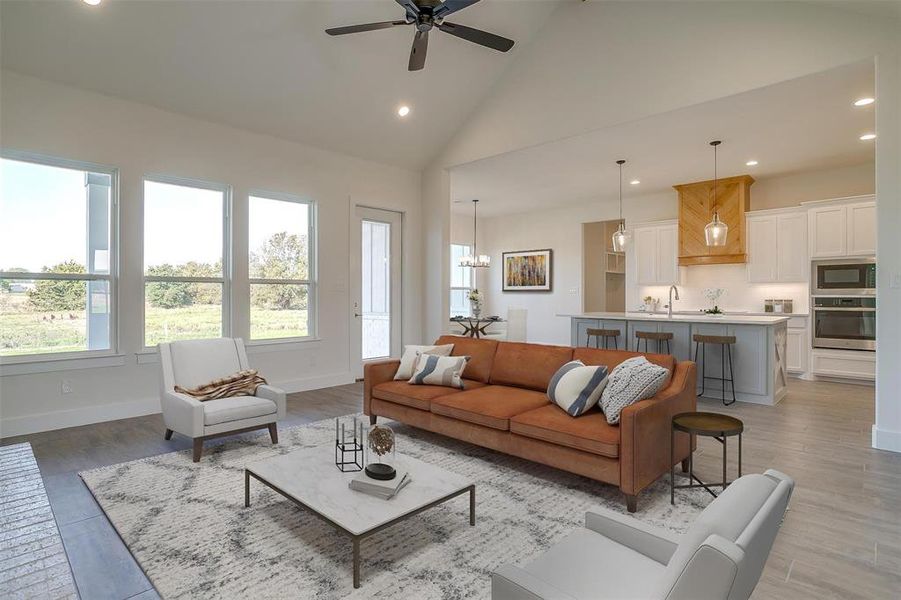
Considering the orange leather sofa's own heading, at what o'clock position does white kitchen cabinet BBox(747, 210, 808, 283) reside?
The white kitchen cabinet is roughly at 6 o'clock from the orange leather sofa.

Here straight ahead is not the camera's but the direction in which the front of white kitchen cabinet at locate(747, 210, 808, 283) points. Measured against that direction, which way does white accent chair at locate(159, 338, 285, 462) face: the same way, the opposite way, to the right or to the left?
to the left

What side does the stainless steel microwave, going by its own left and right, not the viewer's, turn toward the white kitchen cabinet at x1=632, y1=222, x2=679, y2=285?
right

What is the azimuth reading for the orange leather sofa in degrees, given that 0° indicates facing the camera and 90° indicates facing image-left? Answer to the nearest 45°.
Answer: approximately 45°

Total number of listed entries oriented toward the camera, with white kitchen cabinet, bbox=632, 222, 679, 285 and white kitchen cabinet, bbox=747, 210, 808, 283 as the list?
2

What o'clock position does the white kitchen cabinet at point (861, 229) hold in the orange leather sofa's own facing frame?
The white kitchen cabinet is roughly at 6 o'clock from the orange leather sofa.

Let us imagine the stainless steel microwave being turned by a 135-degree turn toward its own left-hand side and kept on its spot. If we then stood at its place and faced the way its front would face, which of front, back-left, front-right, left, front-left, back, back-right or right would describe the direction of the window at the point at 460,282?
back-left

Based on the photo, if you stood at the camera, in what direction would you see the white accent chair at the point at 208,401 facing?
facing the viewer and to the right of the viewer

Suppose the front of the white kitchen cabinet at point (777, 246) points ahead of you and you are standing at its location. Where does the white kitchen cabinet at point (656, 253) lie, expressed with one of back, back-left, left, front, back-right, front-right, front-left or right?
right

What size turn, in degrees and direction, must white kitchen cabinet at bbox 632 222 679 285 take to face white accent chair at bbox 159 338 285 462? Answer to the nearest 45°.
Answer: approximately 45° to its right

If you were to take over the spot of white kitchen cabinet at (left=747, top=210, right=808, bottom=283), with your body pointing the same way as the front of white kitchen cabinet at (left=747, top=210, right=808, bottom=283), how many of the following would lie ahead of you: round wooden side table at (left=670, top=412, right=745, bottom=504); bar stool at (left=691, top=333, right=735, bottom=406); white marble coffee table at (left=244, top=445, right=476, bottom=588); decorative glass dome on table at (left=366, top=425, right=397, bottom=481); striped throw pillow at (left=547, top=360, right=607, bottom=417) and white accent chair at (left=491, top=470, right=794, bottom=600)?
6

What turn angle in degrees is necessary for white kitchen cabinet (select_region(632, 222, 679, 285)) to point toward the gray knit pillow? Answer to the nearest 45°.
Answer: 0° — it already faces it

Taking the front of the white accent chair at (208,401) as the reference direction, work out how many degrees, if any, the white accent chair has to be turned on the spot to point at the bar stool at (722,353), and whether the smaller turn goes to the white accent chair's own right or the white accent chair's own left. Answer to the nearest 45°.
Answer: approximately 45° to the white accent chair's own left

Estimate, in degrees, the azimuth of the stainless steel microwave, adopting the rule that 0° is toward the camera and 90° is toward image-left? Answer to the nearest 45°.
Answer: approximately 0°

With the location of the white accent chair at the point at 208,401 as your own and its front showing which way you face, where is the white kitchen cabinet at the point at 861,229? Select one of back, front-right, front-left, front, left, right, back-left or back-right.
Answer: front-left
